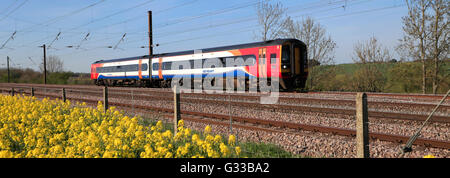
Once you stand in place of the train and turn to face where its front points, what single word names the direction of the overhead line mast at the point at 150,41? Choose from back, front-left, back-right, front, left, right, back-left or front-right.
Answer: back

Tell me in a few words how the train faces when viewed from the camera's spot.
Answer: facing the viewer and to the right of the viewer

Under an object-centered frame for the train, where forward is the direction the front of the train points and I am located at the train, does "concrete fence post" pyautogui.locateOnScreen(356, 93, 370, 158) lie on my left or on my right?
on my right

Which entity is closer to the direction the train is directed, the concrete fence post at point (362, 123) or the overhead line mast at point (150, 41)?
the concrete fence post
